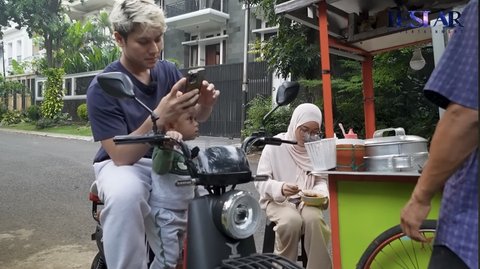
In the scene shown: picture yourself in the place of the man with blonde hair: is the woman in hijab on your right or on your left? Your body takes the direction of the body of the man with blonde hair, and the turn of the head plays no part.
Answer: on your left

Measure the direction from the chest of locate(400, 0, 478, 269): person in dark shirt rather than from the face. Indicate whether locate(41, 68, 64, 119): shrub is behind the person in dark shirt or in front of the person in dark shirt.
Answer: in front

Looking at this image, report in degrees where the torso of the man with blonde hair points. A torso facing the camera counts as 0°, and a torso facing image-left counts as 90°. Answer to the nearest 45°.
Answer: approximately 315°

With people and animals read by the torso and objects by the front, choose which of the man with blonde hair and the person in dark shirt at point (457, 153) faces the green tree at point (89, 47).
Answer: the person in dark shirt

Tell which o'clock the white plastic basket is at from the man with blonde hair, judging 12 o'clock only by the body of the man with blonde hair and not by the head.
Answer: The white plastic basket is roughly at 10 o'clock from the man with blonde hair.

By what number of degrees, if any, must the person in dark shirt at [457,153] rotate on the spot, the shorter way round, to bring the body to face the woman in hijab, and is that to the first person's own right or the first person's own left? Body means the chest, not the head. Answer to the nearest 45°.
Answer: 0° — they already face them

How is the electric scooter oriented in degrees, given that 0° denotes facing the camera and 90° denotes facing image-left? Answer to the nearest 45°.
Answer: approximately 315°

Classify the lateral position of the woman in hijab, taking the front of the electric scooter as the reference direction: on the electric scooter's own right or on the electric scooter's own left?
on the electric scooter's own left

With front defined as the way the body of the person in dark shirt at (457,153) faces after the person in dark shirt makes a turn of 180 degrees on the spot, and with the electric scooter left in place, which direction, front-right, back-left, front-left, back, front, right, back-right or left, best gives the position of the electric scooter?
back-right

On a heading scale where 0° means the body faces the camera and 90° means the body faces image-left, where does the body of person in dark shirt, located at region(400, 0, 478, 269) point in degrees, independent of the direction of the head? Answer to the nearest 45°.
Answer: approximately 135°

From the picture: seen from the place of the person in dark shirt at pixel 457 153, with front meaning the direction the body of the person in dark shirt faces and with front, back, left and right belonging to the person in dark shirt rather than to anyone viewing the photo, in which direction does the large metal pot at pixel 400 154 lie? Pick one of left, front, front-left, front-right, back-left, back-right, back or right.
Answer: front-right

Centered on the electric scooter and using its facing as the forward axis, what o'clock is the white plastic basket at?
The white plastic basket is roughly at 9 o'clock from the electric scooter.

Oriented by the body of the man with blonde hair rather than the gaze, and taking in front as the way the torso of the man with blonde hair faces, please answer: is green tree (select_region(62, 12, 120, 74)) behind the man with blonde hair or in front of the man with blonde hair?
behind

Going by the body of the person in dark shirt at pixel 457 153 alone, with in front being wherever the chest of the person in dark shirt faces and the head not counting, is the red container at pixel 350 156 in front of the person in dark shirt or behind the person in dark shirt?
in front
